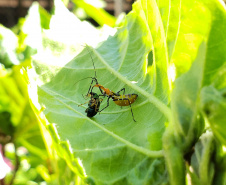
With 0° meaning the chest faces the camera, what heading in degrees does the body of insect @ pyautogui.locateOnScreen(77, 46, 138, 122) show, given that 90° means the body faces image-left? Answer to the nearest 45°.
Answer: approximately 90°
